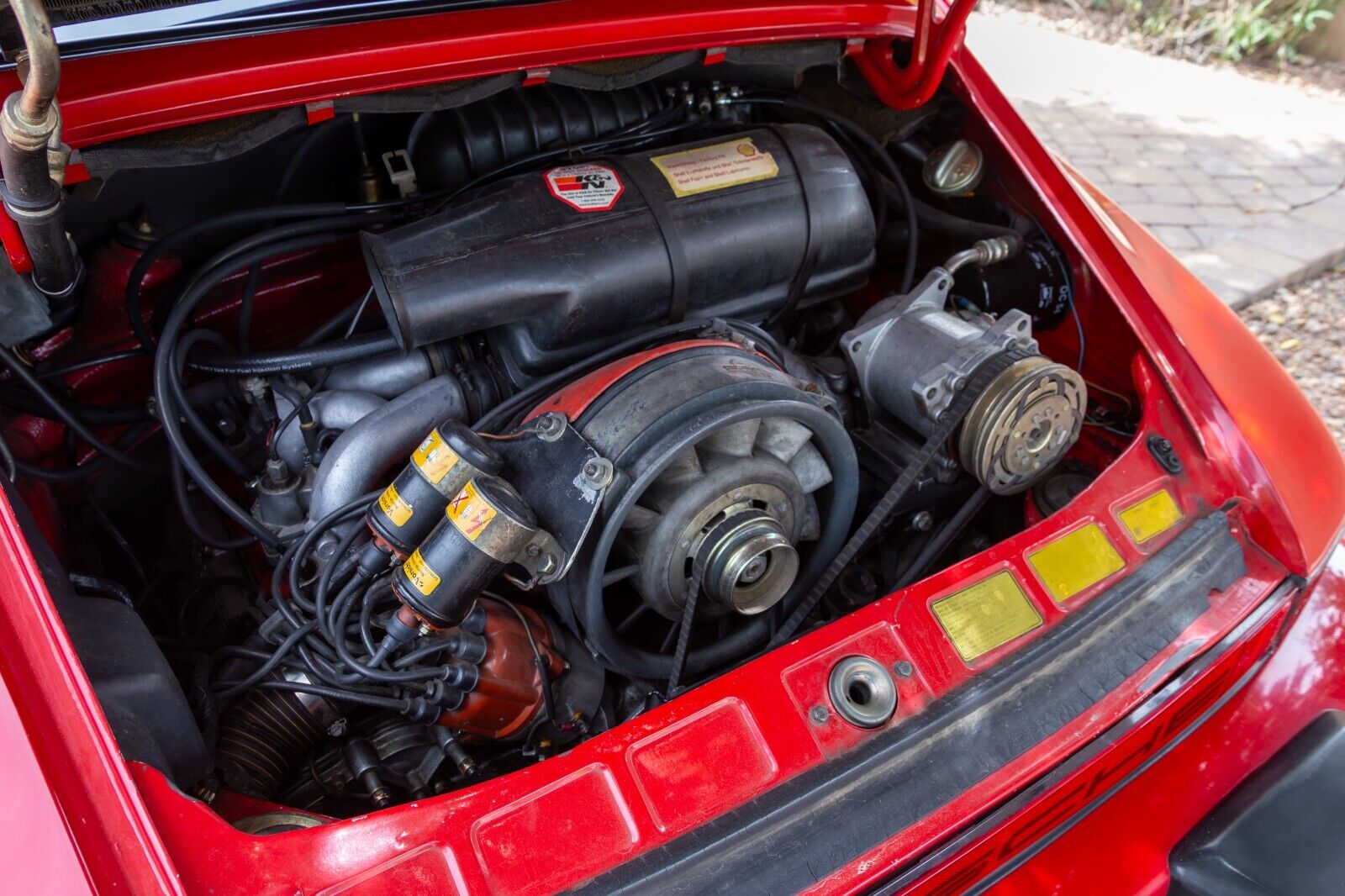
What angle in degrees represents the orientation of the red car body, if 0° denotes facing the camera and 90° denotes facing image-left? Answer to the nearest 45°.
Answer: approximately 135°
